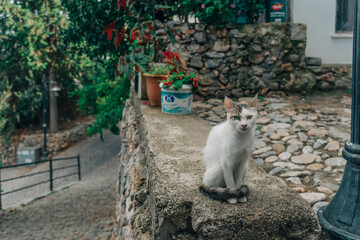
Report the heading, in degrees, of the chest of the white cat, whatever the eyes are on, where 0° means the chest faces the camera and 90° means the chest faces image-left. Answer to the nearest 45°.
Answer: approximately 315°

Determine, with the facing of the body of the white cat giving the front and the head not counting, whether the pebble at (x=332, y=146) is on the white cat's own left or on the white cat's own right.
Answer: on the white cat's own left

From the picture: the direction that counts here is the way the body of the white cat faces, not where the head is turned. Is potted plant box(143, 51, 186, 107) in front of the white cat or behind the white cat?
behind

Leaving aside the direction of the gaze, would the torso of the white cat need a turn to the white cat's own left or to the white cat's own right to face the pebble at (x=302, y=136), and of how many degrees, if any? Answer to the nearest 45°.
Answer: approximately 135° to the white cat's own left

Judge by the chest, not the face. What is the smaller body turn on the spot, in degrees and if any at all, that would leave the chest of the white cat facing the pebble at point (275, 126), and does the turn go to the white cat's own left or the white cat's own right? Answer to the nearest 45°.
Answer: approximately 135° to the white cat's own left

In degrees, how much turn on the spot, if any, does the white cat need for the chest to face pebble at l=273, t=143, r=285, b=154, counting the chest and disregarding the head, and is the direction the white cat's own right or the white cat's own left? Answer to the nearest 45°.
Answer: approximately 135° to the white cat's own left

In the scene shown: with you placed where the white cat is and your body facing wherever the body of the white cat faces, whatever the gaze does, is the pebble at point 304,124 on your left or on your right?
on your left

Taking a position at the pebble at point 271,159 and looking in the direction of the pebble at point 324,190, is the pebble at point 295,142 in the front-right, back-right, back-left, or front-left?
back-left

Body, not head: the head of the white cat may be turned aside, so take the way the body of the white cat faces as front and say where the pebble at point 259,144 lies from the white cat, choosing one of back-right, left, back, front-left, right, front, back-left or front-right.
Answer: back-left

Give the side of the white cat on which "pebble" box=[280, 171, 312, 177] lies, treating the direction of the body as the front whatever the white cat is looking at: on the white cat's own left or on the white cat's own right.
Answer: on the white cat's own left
